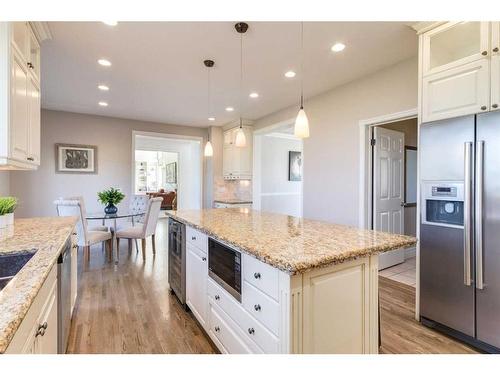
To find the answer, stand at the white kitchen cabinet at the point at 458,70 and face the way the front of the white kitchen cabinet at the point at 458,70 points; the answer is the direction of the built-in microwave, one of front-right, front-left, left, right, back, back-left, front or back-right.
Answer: front

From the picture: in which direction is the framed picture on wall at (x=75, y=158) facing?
toward the camera

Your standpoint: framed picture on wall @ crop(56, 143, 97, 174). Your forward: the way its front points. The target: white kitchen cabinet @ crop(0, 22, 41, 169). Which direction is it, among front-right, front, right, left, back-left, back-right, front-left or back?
front

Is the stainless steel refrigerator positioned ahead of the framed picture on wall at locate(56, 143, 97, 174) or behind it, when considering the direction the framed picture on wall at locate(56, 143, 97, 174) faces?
ahead

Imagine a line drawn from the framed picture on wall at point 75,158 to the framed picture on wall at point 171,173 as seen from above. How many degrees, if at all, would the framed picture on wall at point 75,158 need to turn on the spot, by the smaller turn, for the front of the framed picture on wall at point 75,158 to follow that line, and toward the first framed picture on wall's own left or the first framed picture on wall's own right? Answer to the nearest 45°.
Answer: approximately 135° to the first framed picture on wall's own left

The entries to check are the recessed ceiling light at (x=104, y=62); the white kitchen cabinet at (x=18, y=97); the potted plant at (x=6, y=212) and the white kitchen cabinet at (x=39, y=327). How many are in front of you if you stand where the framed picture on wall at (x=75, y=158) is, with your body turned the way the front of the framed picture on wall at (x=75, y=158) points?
4

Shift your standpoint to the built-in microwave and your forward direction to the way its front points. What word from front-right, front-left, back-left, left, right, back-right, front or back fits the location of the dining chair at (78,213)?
right

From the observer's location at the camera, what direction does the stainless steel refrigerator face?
facing the viewer and to the left of the viewer

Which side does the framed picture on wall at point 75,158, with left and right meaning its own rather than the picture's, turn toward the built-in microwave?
front

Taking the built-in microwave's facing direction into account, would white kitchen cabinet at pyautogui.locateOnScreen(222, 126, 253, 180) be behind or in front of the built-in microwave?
behind

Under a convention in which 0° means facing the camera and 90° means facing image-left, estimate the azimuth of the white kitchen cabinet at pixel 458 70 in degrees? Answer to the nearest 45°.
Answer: approximately 45°

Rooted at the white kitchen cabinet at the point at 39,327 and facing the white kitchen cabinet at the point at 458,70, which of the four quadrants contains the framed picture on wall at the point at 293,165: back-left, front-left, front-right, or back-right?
front-left
